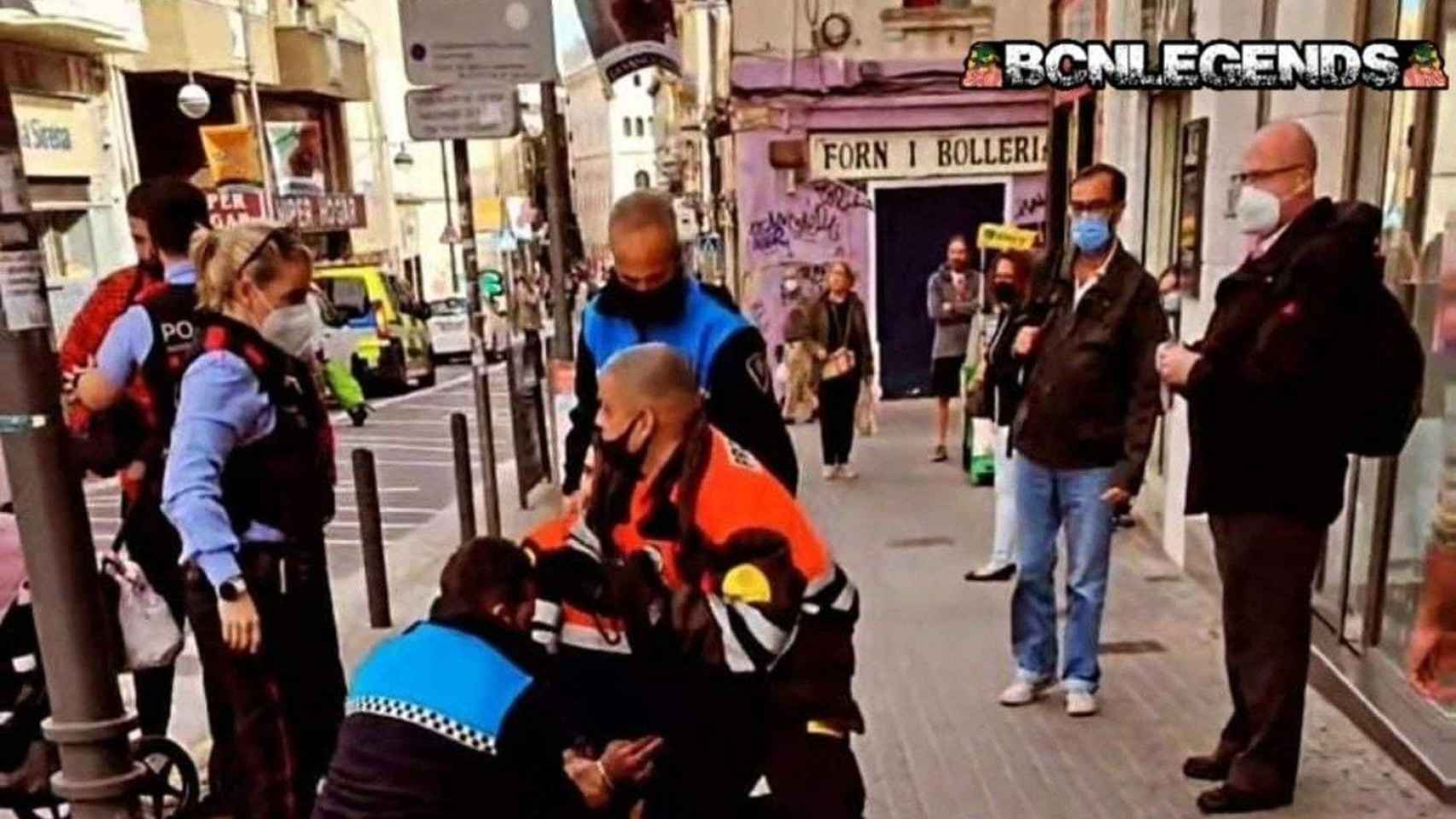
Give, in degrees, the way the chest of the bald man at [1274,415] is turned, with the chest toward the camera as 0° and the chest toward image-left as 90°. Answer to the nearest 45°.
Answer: approximately 90°

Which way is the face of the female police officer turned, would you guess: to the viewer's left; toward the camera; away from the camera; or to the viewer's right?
to the viewer's right

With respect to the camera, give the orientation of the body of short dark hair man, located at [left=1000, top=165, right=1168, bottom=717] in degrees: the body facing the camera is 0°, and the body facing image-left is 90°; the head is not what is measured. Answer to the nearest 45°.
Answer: approximately 45°

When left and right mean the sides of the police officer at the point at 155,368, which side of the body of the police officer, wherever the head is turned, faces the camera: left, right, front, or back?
back

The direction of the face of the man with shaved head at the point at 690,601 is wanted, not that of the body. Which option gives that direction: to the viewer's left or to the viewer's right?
to the viewer's left

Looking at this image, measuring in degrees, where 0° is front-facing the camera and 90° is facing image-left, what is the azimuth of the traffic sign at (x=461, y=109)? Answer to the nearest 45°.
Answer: approximately 0°
